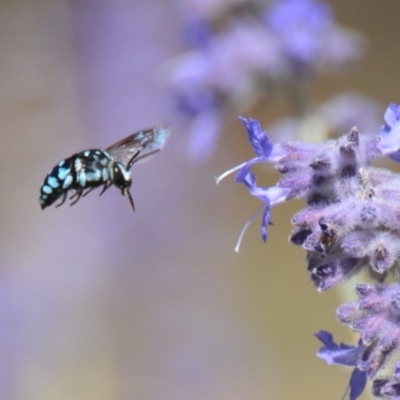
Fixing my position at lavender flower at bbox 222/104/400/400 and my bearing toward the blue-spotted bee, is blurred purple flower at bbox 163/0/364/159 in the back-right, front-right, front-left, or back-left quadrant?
front-right

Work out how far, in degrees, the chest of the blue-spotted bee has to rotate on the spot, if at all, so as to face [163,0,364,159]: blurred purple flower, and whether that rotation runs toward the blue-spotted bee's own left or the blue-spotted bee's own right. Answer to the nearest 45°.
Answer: approximately 45° to the blue-spotted bee's own left

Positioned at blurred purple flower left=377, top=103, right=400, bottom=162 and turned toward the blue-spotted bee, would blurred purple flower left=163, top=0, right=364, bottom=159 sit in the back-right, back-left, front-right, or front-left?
front-right

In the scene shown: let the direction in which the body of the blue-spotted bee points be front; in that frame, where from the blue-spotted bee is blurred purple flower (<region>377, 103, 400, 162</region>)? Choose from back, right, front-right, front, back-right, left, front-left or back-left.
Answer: front-right

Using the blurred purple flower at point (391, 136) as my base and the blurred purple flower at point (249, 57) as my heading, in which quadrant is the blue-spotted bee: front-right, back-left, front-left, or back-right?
front-left

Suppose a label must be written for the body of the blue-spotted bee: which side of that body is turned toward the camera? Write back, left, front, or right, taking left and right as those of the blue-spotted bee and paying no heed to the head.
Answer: right
